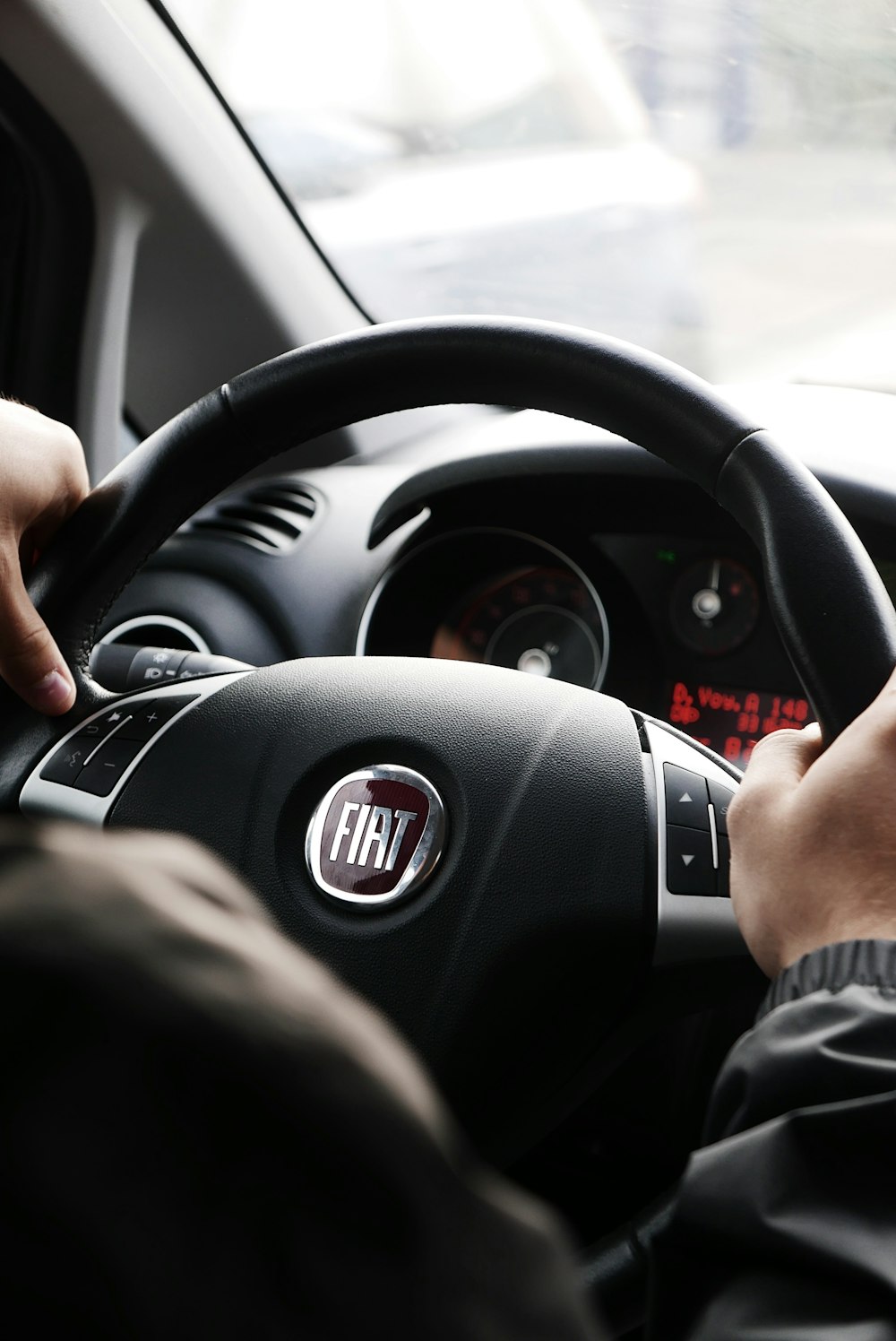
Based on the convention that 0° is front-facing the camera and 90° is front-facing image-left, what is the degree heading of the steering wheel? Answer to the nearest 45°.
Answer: approximately 0°
